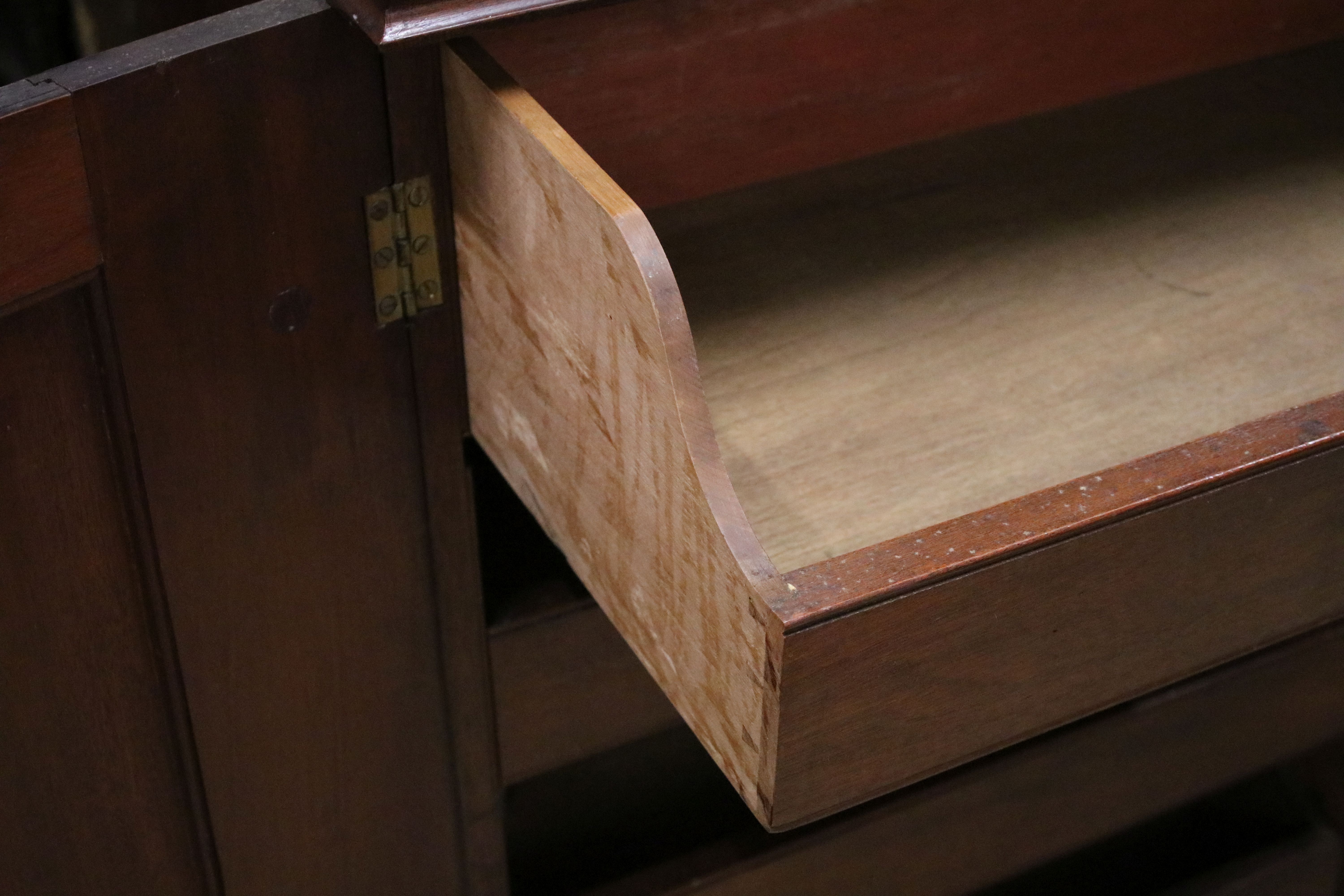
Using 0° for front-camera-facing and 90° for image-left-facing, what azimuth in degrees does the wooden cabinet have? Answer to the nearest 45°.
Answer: approximately 315°
